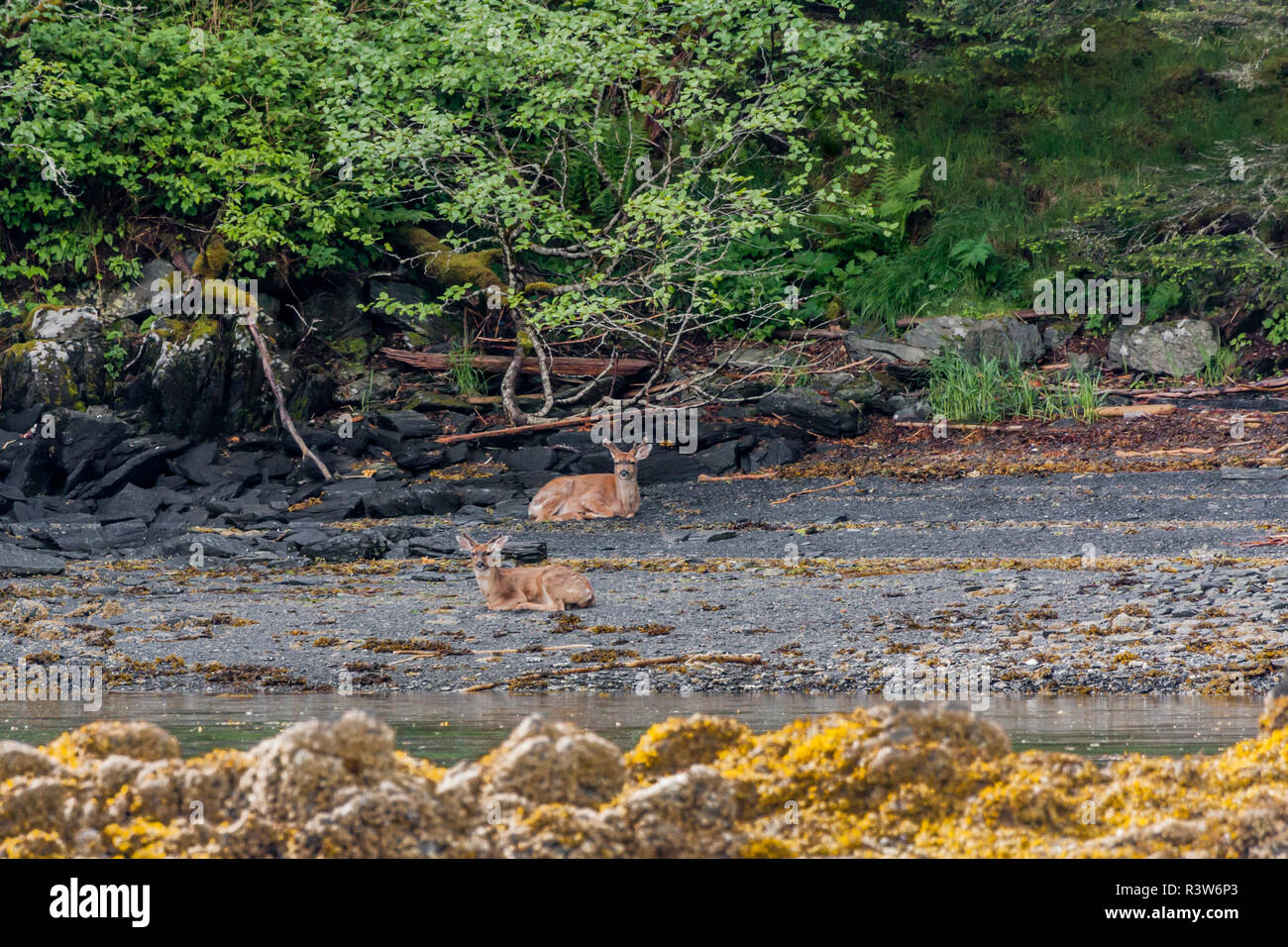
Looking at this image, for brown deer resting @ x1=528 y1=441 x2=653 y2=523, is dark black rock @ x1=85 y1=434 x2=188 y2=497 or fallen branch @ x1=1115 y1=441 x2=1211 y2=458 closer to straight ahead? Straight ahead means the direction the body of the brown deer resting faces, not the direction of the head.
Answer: the fallen branch

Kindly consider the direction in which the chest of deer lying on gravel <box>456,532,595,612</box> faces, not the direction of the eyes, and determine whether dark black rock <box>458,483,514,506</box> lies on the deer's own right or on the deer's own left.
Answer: on the deer's own right

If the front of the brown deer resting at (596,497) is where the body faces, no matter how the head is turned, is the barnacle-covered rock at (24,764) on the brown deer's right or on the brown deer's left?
on the brown deer's right

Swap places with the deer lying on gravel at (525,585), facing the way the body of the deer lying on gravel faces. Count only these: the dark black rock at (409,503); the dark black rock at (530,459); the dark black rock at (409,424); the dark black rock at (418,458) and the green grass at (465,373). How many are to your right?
5

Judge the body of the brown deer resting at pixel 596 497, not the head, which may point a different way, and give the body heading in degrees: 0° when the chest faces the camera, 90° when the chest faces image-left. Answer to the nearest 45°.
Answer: approximately 270°

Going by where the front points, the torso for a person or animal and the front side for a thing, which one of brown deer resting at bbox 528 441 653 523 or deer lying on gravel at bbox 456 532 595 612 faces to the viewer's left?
the deer lying on gravel

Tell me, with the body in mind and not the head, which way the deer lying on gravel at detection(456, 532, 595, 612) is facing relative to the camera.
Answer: to the viewer's left

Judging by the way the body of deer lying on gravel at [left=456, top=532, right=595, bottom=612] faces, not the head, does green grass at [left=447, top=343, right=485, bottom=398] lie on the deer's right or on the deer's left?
on the deer's right

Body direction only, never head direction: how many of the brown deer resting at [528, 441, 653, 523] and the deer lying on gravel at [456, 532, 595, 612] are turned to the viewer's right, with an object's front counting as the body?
1

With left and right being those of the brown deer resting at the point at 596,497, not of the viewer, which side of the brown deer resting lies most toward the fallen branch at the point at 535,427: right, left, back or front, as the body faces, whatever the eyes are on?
left

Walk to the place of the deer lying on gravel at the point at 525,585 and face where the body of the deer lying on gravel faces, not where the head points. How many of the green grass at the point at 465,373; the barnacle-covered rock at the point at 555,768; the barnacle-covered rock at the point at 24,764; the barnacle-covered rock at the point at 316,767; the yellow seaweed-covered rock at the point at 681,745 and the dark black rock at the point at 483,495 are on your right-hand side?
2

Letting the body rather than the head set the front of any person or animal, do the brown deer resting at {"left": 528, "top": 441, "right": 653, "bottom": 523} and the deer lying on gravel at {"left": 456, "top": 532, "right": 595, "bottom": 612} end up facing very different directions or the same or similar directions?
very different directions

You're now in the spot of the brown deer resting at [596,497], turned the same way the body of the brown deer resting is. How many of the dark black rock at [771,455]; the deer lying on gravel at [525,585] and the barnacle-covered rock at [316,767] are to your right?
2

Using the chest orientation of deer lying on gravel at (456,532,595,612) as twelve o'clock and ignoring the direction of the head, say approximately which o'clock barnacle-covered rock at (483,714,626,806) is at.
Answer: The barnacle-covered rock is roughly at 9 o'clock from the deer lying on gravel.

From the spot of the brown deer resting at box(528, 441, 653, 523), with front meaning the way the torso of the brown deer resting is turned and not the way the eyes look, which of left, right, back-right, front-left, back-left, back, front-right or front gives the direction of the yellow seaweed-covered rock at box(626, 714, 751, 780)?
right
